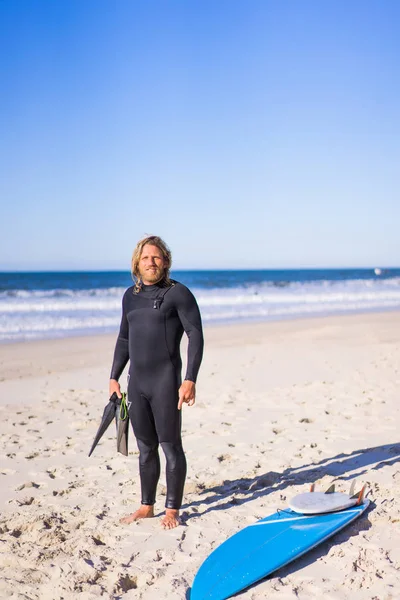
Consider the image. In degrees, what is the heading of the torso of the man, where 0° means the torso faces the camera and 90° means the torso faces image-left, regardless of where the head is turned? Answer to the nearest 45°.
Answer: approximately 45°
